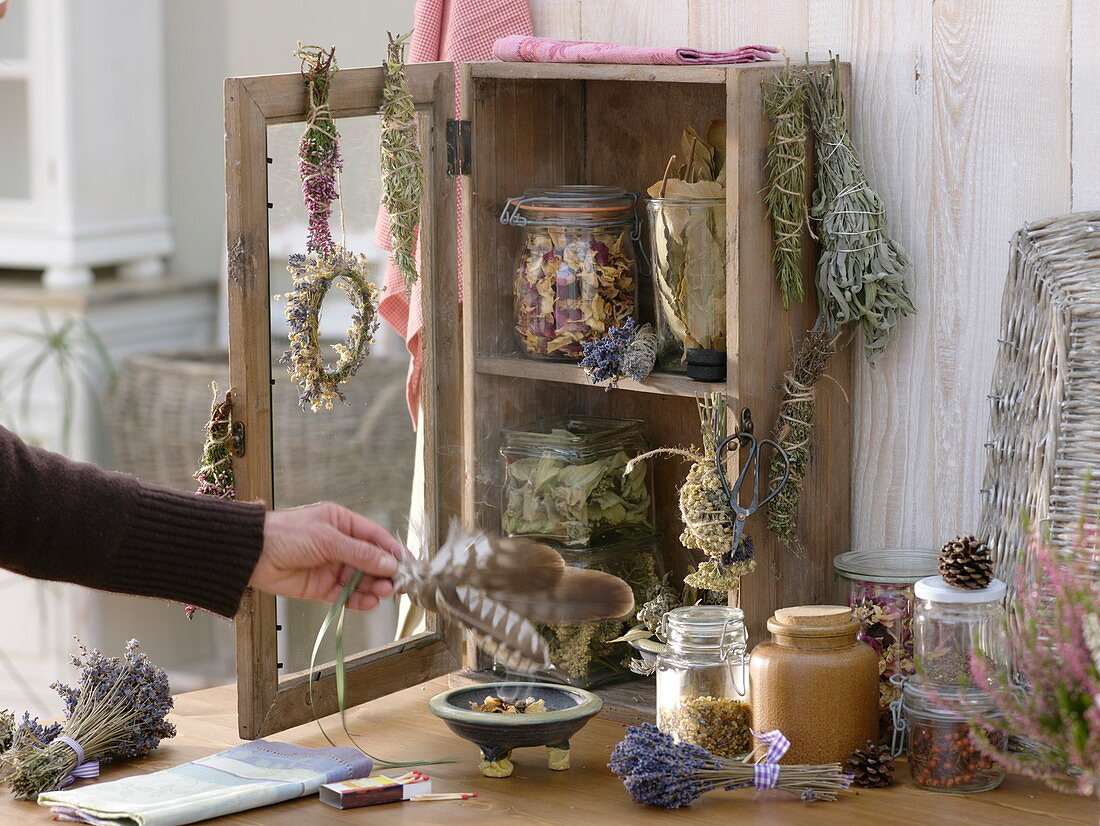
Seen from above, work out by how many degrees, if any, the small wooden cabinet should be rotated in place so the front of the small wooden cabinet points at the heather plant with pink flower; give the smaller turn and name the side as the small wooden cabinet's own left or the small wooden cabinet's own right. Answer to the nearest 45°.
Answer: approximately 90° to the small wooden cabinet's own left
